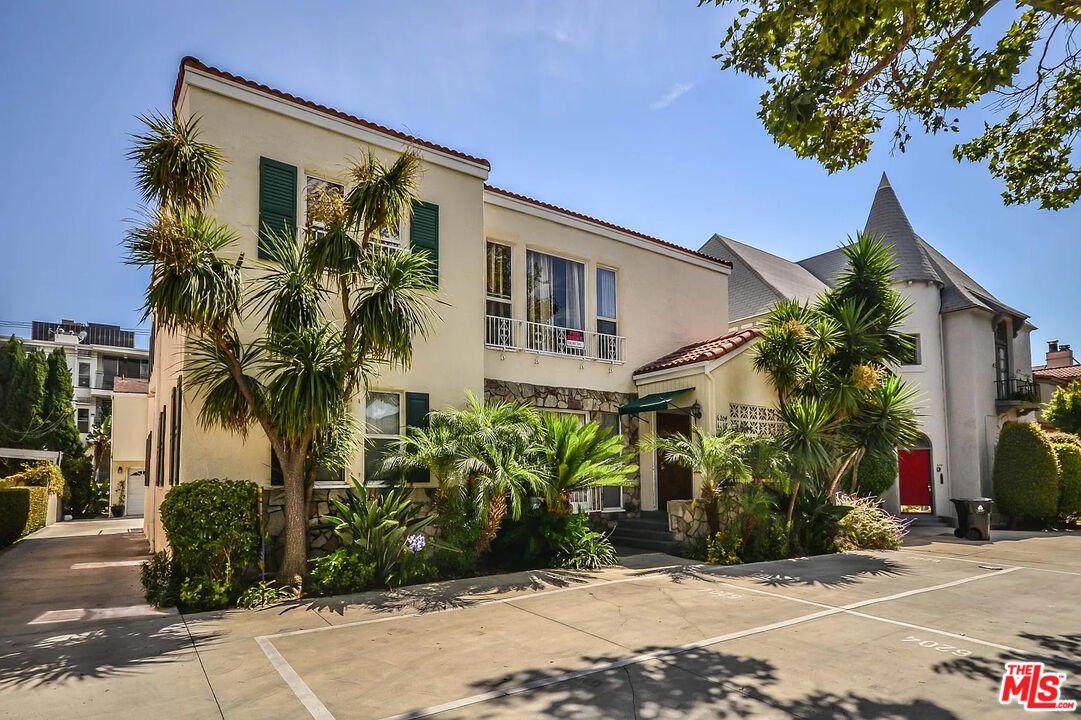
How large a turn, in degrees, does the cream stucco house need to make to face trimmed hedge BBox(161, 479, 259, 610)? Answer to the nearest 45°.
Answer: approximately 90° to its right

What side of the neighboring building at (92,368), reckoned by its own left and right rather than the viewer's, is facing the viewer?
front

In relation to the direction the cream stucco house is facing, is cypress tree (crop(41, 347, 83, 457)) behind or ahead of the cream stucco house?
behind

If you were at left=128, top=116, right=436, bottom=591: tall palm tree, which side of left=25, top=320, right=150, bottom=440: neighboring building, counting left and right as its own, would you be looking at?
front

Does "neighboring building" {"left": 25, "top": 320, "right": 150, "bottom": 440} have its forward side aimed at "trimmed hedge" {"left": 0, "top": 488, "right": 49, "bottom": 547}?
yes

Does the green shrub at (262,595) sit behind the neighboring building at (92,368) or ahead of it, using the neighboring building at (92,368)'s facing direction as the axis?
ahead

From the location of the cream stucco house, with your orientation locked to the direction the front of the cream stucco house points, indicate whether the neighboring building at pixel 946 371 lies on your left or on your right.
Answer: on your left

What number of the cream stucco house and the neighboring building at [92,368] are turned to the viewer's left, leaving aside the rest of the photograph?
0

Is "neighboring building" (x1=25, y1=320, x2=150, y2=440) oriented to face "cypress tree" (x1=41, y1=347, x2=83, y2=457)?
yes

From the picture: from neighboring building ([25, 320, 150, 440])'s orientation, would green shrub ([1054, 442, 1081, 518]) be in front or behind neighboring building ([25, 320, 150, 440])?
in front
